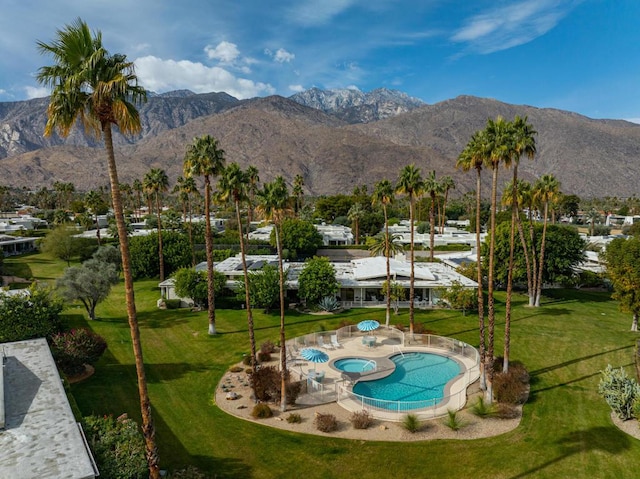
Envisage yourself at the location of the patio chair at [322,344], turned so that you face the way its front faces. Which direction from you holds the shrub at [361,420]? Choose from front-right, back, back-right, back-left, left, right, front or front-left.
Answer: front-right

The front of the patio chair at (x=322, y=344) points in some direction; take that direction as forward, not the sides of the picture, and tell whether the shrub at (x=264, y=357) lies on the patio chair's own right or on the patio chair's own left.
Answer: on the patio chair's own right

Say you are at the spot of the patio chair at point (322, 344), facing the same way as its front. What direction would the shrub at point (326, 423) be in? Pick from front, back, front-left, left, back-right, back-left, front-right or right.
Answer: front-right

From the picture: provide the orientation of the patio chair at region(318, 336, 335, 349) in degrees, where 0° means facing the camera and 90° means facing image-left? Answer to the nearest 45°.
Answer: approximately 315°

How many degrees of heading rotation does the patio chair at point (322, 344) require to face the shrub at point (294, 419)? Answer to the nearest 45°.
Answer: approximately 45° to its right

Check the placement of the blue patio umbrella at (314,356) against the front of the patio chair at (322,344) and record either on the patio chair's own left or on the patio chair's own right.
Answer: on the patio chair's own right

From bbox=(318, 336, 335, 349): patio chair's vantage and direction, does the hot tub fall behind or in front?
in front

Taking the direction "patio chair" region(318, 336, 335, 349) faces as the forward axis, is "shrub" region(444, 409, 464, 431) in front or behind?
in front

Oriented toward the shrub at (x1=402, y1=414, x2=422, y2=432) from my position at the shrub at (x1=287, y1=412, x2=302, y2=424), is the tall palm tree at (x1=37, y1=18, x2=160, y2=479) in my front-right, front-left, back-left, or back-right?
back-right

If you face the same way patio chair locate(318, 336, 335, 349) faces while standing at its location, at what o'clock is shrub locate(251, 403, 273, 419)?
The shrub is roughly at 2 o'clock from the patio chair.
